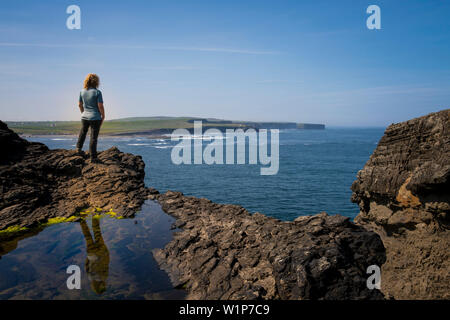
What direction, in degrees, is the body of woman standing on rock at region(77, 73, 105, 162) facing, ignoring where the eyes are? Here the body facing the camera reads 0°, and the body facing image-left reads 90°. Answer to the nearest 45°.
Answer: approximately 180°

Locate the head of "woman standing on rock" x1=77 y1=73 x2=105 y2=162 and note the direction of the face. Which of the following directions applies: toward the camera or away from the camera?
away from the camera
